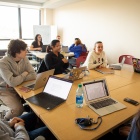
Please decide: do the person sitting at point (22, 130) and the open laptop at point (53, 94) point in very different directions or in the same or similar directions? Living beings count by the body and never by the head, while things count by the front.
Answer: very different directions

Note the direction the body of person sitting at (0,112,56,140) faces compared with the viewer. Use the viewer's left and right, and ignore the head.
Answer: facing away from the viewer and to the right of the viewer

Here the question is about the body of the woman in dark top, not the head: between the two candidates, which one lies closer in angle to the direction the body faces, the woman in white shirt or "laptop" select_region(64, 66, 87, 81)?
the laptop

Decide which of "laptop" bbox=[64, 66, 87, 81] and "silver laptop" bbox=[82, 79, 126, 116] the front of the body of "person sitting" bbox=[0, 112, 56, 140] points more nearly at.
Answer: the laptop

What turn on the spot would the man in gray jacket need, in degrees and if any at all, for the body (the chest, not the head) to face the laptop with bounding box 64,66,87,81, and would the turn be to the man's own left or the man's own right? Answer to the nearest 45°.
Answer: approximately 45° to the man's own left

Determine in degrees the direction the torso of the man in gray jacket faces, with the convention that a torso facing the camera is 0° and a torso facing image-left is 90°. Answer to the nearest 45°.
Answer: approximately 315°

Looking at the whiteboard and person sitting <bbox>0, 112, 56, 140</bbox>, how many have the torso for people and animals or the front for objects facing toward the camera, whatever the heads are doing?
1

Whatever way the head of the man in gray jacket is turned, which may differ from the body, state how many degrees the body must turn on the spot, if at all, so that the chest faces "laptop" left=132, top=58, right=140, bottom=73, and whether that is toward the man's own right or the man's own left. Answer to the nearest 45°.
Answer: approximately 45° to the man's own left

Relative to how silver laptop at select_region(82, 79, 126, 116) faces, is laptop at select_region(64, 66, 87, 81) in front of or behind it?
behind

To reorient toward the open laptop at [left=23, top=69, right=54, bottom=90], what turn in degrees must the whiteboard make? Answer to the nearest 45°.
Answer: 0° — it already faces it

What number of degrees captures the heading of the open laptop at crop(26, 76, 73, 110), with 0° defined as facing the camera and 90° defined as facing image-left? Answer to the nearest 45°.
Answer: approximately 45°
